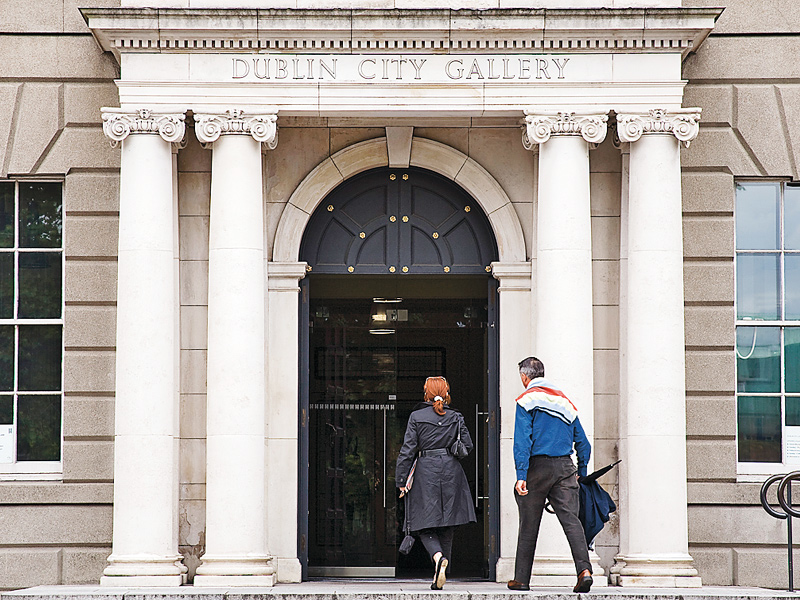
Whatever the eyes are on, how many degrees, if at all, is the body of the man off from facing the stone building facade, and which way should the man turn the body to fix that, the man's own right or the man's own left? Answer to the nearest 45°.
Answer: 0° — they already face it

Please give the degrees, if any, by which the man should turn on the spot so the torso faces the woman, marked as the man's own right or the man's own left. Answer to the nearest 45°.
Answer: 0° — they already face them

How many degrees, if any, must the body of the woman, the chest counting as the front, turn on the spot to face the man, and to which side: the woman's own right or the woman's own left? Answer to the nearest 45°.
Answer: approximately 135° to the woman's own right

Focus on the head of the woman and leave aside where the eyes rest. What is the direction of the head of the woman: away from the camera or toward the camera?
away from the camera

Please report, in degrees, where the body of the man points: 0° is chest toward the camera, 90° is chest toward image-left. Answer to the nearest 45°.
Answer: approximately 135°

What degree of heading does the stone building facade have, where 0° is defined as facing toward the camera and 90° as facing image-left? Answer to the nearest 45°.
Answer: approximately 0°

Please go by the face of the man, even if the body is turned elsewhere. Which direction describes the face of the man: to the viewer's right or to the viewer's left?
to the viewer's left

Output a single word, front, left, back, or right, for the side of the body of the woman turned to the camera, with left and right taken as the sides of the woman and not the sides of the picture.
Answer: back

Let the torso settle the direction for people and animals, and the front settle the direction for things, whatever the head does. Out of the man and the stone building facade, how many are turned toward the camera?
1

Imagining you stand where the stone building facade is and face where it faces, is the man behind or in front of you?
in front
